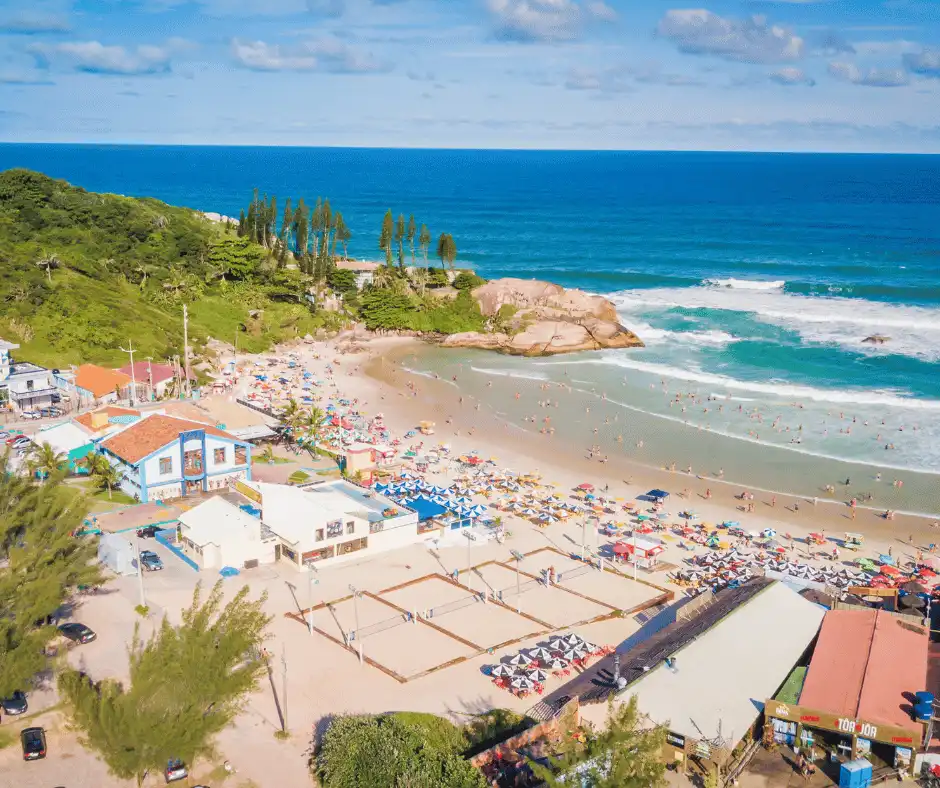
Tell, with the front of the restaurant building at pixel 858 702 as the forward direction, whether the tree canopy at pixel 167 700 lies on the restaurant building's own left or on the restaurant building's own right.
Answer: on the restaurant building's own right

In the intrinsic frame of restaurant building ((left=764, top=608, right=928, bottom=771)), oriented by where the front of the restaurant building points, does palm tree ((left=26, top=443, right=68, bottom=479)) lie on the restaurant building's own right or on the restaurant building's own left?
on the restaurant building's own right

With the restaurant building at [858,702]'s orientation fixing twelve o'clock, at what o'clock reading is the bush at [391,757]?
The bush is roughly at 2 o'clock from the restaurant building.

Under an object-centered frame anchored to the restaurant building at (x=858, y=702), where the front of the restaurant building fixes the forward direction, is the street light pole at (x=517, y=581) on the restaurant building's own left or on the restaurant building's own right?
on the restaurant building's own right

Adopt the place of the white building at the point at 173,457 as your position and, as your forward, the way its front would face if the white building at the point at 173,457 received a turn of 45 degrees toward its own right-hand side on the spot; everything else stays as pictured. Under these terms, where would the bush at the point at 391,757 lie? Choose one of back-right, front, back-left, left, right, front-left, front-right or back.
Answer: front

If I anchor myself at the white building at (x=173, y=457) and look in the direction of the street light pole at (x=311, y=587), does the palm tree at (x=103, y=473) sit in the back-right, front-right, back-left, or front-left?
back-right

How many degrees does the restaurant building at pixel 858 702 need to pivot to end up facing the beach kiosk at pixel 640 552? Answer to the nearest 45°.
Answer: approximately 135° to its right

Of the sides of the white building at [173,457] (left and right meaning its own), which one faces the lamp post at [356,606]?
front

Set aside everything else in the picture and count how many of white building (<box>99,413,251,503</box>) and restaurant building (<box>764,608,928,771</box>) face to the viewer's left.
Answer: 0

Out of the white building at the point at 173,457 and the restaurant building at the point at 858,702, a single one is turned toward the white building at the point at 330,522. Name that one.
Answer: the white building at the point at 173,457

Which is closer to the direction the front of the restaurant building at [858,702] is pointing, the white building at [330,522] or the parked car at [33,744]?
the parked car

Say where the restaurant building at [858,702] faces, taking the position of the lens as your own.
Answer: facing the viewer

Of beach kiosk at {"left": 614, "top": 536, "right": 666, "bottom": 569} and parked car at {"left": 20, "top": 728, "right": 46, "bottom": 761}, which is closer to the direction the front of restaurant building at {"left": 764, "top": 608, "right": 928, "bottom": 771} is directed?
the parked car

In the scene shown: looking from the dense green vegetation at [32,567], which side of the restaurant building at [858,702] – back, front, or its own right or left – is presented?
right

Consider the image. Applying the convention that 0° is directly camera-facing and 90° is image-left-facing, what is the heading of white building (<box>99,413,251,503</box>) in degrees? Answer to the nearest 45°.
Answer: approximately 315°
